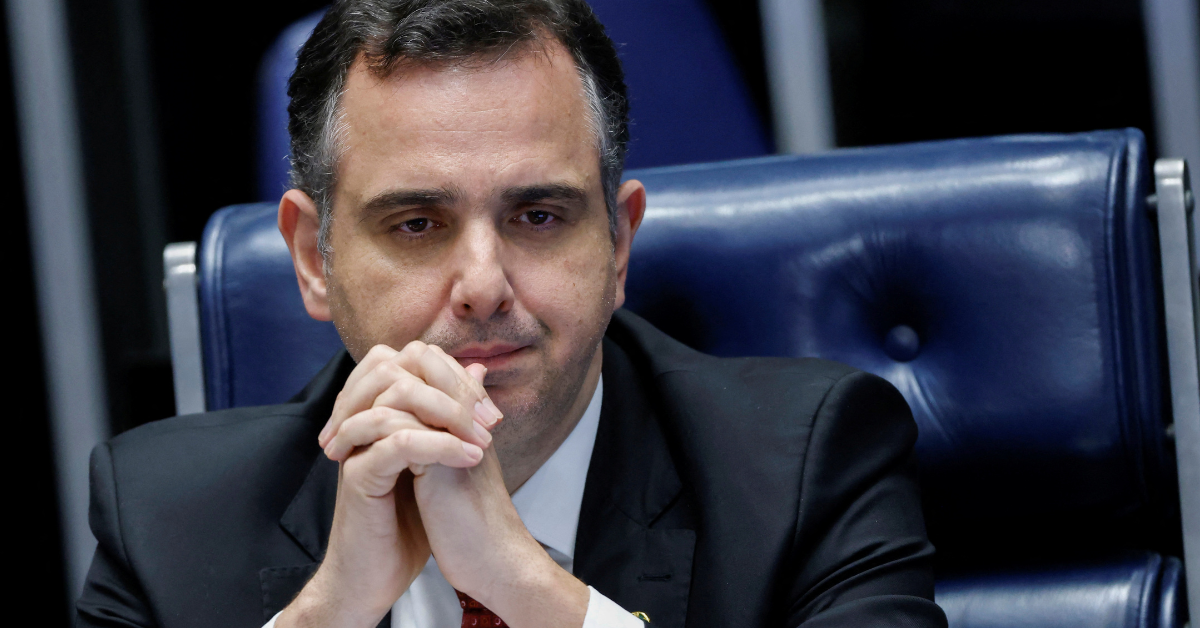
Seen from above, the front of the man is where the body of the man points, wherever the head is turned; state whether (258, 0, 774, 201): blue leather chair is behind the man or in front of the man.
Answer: behind

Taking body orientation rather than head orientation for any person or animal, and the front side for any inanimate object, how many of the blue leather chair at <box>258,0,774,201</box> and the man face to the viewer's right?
0

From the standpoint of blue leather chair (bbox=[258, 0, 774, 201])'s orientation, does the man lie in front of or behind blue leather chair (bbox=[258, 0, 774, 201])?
in front

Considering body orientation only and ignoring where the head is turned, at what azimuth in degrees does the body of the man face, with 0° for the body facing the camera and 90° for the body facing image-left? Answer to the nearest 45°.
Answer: approximately 0°

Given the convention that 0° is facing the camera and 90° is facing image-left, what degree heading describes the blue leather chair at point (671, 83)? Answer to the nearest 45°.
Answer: approximately 45°

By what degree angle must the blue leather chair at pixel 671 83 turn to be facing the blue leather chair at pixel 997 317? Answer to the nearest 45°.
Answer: approximately 45° to its left
